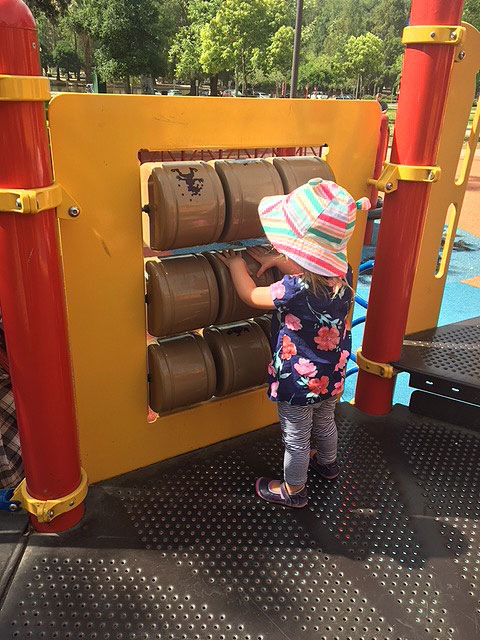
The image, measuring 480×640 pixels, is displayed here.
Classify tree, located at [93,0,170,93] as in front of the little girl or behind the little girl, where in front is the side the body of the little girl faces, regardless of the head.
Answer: in front

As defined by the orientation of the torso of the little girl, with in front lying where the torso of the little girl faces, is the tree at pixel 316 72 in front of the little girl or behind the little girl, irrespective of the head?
in front

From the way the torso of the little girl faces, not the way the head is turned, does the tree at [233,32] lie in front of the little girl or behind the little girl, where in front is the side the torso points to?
in front

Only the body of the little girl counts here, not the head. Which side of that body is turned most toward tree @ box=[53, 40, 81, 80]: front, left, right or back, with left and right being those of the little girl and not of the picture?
front

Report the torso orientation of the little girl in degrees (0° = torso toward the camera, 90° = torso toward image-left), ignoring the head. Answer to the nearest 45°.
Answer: approximately 135°

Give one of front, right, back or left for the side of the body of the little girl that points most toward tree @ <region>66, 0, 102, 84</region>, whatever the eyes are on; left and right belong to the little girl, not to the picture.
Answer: front

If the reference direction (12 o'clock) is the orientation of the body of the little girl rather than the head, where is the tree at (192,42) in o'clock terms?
The tree is roughly at 1 o'clock from the little girl.

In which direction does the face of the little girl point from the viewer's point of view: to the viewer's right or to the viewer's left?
to the viewer's left

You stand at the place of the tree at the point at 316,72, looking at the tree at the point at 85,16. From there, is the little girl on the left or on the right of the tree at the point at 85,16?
left

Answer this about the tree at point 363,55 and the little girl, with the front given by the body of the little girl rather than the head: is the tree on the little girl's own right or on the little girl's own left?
on the little girl's own right
